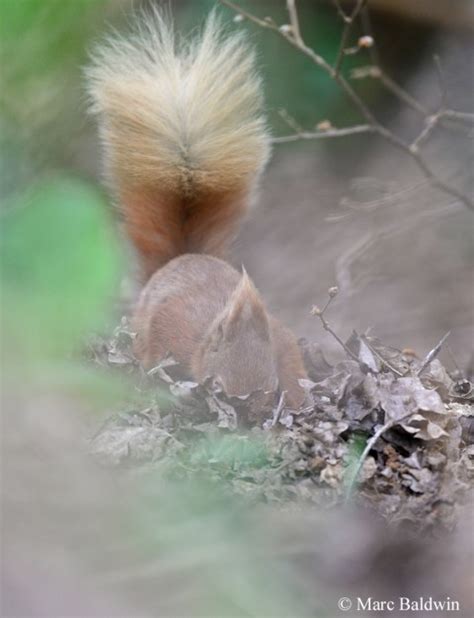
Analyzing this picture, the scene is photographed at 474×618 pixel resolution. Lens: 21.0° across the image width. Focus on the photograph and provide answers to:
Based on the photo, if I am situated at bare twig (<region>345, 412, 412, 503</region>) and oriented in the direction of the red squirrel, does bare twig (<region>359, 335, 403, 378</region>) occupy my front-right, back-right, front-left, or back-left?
front-right

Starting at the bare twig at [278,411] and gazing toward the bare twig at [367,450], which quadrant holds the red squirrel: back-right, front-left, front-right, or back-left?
back-left

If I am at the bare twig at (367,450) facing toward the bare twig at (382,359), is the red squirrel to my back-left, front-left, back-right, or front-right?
front-left
